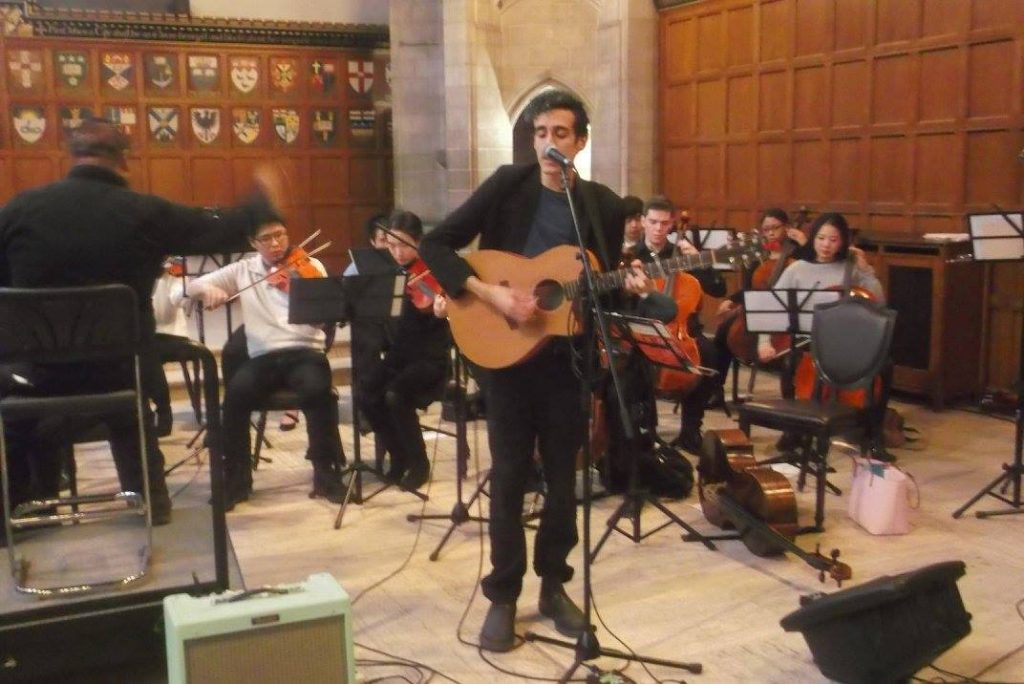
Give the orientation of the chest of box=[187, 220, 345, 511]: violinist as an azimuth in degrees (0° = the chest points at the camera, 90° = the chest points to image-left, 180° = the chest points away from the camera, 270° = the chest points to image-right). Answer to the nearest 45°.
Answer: approximately 0°

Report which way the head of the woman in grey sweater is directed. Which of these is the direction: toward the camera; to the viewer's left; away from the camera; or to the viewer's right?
toward the camera

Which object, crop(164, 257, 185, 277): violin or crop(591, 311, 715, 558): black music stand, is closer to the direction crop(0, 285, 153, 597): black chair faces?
the violin

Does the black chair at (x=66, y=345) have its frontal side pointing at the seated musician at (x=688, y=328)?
no

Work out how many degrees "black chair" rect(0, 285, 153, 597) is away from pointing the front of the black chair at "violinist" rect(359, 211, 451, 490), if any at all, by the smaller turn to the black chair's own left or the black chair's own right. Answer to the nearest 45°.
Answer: approximately 45° to the black chair's own right

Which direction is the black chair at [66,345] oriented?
away from the camera

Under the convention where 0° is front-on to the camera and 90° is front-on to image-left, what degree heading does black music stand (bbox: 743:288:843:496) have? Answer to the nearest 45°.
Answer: approximately 180°

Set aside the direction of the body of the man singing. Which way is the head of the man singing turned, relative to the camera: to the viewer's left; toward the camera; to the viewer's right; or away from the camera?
toward the camera

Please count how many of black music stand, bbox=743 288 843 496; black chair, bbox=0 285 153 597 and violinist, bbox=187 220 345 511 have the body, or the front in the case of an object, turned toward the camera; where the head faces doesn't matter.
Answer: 1

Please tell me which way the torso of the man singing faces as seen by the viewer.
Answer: toward the camera

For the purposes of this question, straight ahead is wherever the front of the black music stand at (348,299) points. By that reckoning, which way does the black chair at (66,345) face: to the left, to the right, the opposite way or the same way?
the same way

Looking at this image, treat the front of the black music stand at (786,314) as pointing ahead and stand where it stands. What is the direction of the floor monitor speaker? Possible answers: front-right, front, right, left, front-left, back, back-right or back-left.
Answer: back

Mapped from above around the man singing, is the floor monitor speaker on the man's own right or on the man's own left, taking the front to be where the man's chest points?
on the man's own left

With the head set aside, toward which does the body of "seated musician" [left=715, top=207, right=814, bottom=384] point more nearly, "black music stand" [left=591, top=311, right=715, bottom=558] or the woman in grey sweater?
the black music stand

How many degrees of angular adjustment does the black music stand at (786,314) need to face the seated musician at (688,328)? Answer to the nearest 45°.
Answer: approximately 45° to its left

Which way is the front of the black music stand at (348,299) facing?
away from the camera

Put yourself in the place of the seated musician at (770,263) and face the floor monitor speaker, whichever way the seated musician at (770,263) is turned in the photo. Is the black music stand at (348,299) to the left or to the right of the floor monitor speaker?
right

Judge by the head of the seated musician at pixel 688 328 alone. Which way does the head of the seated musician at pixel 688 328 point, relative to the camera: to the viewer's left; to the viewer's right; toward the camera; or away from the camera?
toward the camera
